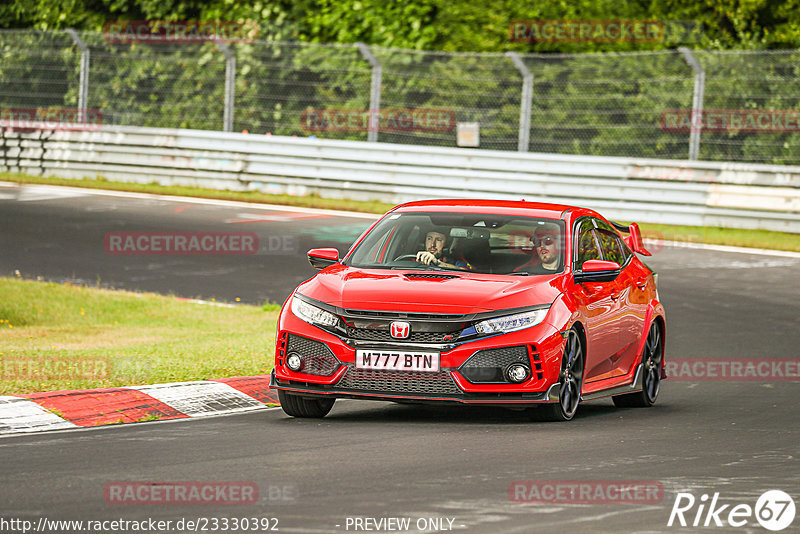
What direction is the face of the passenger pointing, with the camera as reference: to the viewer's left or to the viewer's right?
to the viewer's left

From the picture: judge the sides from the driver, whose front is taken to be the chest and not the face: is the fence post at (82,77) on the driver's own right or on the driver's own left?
on the driver's own right

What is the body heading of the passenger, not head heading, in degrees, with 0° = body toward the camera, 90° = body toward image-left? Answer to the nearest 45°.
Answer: approximately 45°

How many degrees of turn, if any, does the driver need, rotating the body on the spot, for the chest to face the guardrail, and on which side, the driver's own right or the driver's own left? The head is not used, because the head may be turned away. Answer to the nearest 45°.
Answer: approximately 135° to the driver's own right

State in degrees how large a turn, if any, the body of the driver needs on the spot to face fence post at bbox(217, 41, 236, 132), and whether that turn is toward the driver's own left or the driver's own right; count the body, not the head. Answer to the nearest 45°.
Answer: approximately 135° to the driver's own right

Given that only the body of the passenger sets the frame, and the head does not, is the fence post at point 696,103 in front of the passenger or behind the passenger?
behind

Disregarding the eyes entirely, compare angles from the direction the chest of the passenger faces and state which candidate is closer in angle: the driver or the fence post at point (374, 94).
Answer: the driver

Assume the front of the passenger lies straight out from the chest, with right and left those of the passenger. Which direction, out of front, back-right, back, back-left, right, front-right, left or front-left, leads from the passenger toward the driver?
front-right

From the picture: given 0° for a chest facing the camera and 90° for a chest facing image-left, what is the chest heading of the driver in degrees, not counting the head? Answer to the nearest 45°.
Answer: approximately 45°
